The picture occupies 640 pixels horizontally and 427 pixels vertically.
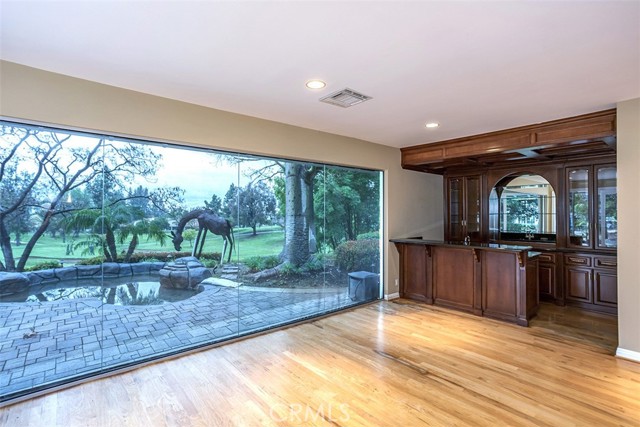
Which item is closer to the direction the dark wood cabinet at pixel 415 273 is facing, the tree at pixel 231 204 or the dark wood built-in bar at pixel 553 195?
the tree

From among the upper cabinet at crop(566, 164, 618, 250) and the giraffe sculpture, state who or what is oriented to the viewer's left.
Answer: the giraffe sculpture

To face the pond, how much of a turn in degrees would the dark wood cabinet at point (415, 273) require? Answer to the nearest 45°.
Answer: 0° — it already faces it

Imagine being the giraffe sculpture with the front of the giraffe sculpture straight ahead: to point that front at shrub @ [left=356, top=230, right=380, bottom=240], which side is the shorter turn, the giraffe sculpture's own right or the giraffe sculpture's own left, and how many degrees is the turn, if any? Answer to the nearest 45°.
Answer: approximately 180°

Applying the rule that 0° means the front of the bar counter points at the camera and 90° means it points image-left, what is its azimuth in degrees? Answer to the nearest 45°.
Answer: approximately 45°

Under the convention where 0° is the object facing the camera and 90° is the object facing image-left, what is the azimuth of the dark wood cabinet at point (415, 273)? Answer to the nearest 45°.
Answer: approximately 45°

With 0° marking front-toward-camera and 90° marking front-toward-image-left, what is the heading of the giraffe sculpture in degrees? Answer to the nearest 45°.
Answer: approximately 90°

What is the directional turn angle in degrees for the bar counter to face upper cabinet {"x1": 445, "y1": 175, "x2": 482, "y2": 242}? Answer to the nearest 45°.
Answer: approximately 135° to its right

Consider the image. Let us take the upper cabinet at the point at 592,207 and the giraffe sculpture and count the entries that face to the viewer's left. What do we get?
1
